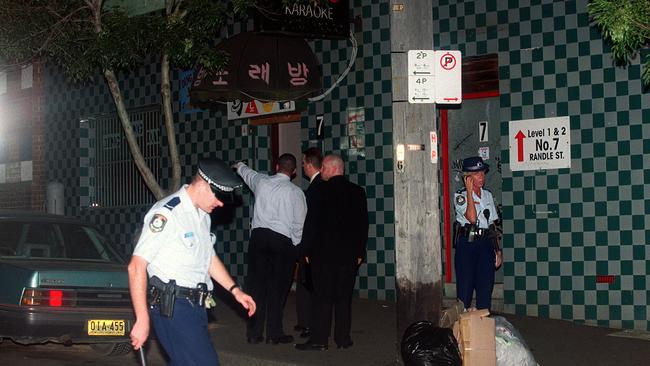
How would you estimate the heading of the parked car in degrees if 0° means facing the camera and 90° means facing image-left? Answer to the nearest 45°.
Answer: approximately 135°

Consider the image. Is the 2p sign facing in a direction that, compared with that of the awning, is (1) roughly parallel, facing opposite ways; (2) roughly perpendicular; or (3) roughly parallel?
roughly parallel

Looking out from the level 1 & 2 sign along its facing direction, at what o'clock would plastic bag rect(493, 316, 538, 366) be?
The plastic bag is roughly at 12 o'clock from the level 1 & 2 sign.

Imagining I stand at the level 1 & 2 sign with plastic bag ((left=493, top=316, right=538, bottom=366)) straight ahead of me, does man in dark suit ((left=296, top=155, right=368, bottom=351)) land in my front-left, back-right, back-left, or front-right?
front-right

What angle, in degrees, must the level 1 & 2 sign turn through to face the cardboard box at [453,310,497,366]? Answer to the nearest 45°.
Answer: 0° — it already faces it

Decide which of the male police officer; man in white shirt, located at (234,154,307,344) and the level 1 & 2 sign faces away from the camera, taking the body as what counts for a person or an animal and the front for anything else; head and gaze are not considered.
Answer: the man in white shirt

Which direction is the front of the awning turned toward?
toward the camera

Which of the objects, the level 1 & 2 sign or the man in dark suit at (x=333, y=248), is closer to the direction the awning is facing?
the man in dark suit

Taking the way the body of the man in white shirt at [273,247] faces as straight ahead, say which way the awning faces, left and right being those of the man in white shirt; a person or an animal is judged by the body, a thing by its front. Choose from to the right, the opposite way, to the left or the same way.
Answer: the opposite way

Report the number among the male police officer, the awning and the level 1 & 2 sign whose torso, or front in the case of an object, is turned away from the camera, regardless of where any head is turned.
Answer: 0

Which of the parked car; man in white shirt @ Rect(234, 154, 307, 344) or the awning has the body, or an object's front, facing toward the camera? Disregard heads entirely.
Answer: the awning
